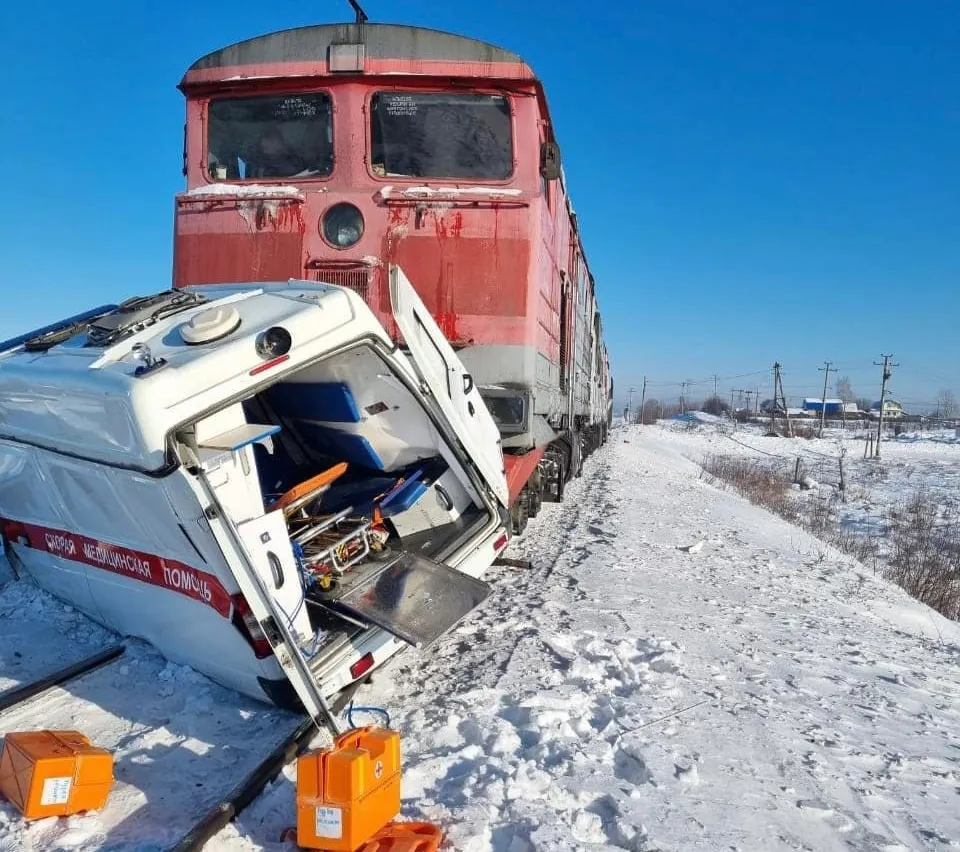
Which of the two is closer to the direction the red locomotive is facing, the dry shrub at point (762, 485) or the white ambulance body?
the white ambulance body

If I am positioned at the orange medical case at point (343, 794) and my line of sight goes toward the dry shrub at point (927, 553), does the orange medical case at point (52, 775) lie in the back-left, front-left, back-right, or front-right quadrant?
back-left

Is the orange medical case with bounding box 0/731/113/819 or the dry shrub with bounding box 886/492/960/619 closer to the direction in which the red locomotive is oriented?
the orange medical case

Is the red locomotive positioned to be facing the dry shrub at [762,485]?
no

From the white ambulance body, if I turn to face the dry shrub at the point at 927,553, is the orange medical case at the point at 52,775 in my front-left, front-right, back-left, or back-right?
back-right

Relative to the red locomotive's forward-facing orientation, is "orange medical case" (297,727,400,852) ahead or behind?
ahead

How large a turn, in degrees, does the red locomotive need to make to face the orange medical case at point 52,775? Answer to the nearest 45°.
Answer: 0° — it already faces it

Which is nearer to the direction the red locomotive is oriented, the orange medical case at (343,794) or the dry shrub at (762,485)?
the orange medical case

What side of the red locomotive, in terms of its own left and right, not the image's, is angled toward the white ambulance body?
front

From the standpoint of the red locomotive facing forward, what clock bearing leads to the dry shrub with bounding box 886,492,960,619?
The dry shrub is roughly at 8 o'clock from the red locomotive.

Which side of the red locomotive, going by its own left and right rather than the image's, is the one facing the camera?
front

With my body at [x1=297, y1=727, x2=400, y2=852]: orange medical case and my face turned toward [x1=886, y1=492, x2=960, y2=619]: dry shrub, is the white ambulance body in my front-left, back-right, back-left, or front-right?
front-left
